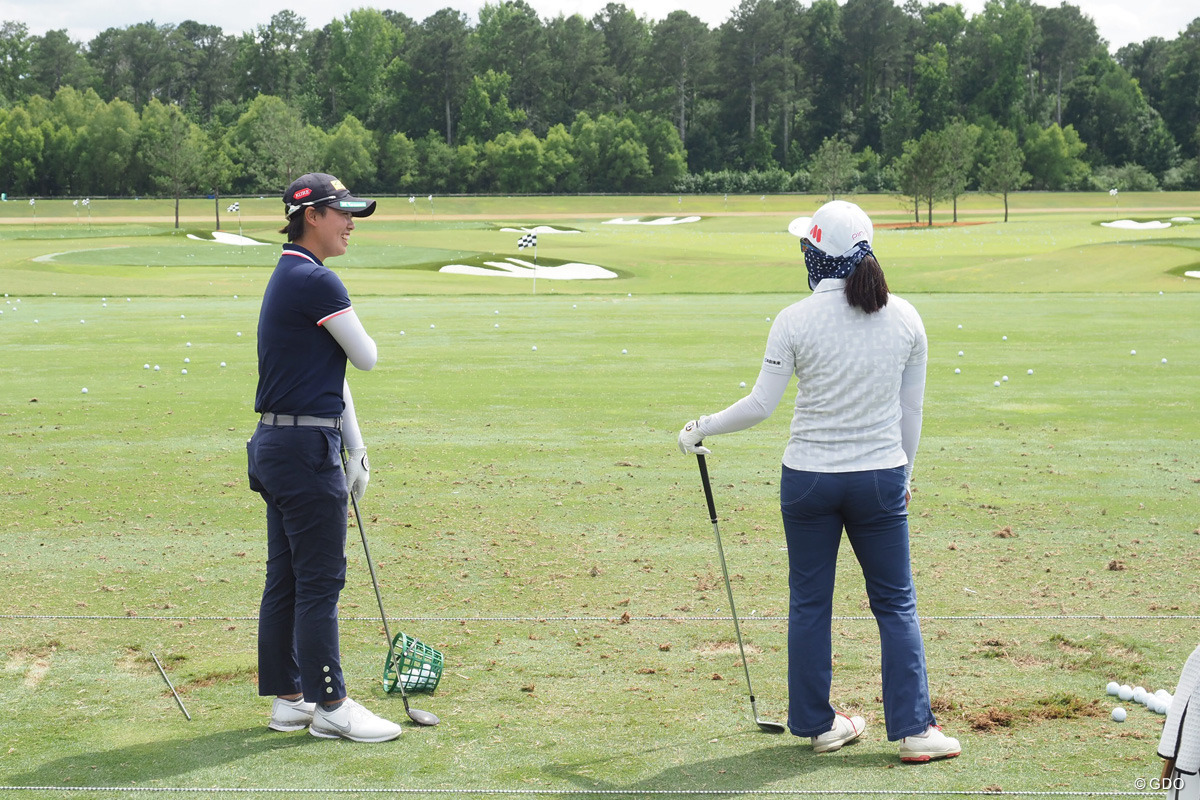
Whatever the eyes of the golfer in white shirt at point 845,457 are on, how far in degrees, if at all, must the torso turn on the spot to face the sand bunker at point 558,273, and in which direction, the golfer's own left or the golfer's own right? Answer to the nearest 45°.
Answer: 0° — they already face it

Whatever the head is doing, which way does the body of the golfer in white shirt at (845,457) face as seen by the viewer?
away from the camera

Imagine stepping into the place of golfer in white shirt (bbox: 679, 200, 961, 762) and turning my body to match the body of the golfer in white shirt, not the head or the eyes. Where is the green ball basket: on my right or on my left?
on my left

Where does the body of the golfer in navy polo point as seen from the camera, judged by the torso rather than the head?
to the viewer's right

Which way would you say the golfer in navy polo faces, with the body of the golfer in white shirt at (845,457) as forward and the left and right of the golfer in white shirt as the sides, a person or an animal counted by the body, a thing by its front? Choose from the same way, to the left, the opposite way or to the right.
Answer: to the right

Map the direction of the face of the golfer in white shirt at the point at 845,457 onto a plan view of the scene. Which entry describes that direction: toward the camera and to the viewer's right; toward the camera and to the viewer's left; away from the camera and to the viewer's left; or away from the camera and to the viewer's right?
away from the camera and to the viewer's left

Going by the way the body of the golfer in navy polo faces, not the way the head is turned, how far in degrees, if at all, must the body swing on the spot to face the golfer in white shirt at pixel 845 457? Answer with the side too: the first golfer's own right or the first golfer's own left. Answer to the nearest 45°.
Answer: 0° — they already face them

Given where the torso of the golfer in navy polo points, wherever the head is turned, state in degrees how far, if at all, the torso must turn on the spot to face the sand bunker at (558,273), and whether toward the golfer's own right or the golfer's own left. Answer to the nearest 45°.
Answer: approximately 90° to the golfer's own left

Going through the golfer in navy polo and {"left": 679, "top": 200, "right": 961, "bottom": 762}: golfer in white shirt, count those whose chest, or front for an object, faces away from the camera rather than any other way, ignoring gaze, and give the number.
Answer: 1

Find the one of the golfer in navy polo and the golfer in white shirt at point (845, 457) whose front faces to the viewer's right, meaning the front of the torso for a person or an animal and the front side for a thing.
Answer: the golfer in navy polo

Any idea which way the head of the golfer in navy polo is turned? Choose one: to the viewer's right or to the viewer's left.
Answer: to the viewer's right

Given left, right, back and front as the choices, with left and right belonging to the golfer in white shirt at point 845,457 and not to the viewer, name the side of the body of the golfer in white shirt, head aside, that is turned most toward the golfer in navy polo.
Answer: left
